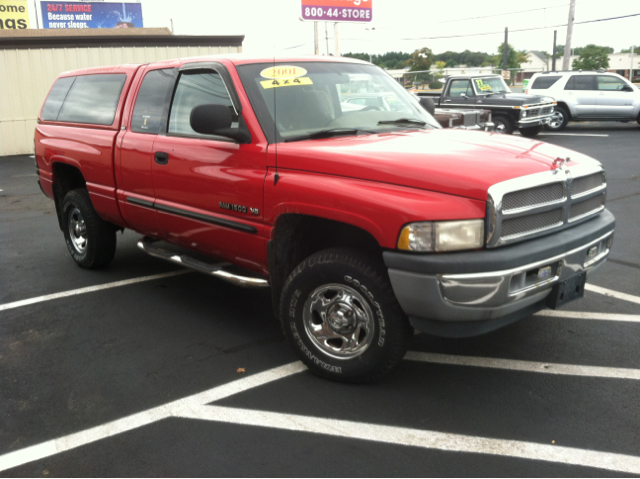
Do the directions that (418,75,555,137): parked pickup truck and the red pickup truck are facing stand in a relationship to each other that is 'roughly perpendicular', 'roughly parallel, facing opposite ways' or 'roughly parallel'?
roughly parallel

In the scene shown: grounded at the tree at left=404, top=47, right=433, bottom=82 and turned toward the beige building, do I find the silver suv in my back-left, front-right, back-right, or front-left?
front-left

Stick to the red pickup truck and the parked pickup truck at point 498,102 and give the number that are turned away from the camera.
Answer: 0

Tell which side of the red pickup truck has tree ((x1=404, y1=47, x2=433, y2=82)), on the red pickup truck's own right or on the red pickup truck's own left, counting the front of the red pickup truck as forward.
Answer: on the red pickup truck's own left

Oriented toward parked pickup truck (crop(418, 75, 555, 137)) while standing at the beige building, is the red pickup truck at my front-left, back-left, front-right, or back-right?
front-right

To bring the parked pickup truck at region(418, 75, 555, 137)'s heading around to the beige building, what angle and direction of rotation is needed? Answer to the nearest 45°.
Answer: approximately 135° to its right

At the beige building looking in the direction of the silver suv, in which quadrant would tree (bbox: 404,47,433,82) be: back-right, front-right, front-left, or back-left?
front-left

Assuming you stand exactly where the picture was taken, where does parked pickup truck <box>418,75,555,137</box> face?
facing the viewer and to the right of the viewer

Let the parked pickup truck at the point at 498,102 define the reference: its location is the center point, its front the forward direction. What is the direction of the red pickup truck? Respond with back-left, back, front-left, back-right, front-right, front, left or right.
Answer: front-right
